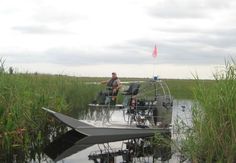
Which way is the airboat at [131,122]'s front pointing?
to the viewer's left
